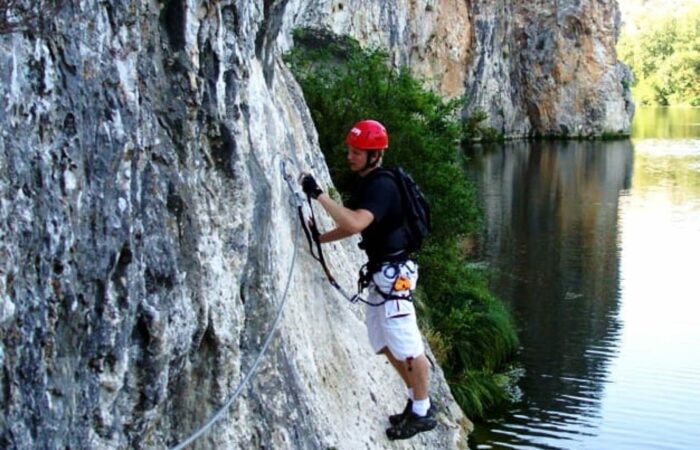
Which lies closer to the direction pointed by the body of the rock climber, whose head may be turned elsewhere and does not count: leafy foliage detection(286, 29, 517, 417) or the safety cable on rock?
the safety cable on rock

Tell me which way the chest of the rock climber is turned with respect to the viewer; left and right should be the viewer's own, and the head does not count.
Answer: facing to the left of the viewer

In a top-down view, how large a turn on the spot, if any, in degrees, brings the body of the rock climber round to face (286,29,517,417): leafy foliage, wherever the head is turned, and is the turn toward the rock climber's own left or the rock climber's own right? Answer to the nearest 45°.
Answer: approximately 90° to the rock climber's own right

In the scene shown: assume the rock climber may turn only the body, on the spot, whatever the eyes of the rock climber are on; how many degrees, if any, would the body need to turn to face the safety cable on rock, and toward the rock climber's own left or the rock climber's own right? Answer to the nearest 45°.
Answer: approximately 45° to the rock climber's own left
